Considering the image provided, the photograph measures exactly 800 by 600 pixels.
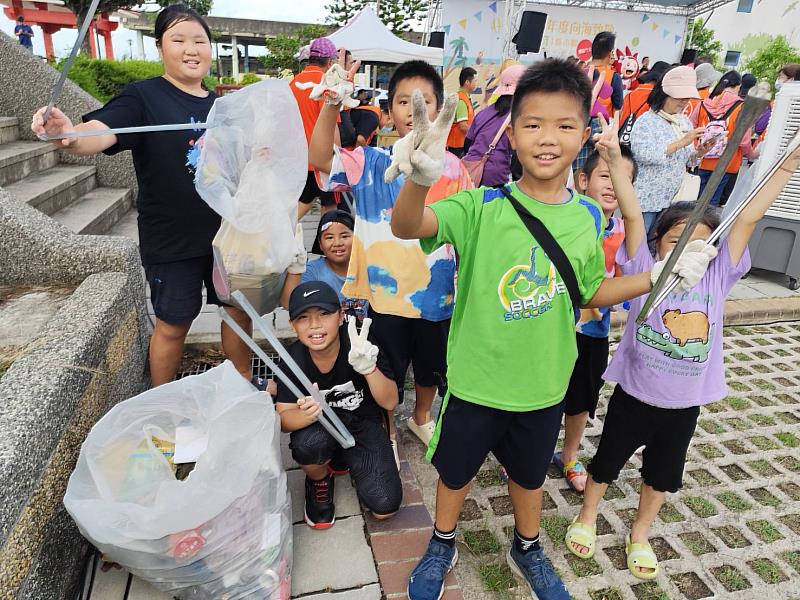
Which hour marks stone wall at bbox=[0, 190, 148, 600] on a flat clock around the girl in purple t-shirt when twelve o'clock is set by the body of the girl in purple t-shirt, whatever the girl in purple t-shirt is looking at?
The stone wall is roughly at 2 o'clock from the girl in purple t-shirt.

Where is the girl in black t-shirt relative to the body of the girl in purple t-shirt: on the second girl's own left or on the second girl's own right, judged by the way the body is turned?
on the second girl's own right

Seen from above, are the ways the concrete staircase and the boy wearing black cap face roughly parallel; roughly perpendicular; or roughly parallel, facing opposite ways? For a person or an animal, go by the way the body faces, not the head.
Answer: roughly perpendicular

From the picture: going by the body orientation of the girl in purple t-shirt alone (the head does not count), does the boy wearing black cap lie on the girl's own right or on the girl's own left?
on the girl's own right

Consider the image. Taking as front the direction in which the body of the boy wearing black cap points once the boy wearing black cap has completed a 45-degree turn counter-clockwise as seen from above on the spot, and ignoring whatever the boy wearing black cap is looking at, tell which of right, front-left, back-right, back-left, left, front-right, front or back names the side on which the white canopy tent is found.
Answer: back-left

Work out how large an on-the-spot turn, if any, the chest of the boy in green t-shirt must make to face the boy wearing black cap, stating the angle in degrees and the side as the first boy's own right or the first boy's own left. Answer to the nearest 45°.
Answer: approximately 90° to the first boy's own right

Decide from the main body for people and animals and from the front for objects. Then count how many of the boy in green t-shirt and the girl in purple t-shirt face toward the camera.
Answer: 2

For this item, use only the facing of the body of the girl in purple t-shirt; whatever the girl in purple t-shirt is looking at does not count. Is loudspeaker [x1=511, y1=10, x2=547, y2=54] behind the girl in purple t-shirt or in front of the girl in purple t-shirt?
behind

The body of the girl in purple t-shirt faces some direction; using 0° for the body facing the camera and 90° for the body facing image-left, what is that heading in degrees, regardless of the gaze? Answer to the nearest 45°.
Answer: approximately 0°

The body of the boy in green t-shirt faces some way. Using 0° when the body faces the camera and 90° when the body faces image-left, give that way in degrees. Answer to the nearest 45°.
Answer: approximately 0°

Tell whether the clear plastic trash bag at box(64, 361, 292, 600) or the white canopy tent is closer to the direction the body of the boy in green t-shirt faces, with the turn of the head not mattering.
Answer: the clear plastic trash bag
